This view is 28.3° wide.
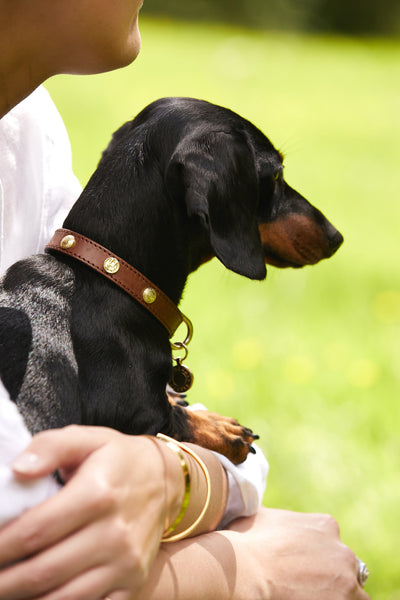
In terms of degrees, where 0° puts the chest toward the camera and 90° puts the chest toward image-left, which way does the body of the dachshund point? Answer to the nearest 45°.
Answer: approximately 270°
